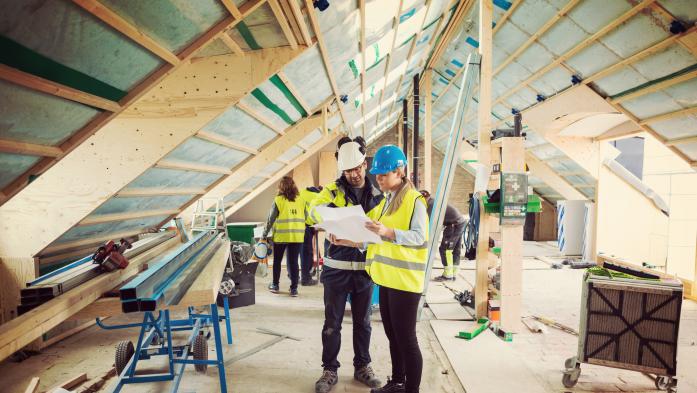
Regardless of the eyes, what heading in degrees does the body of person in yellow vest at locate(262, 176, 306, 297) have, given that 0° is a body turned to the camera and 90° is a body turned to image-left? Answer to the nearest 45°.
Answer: approximately 180°

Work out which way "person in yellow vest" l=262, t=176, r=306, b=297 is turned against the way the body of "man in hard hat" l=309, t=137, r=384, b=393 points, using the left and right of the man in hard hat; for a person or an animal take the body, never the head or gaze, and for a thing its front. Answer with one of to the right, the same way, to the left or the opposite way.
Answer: the opposite way

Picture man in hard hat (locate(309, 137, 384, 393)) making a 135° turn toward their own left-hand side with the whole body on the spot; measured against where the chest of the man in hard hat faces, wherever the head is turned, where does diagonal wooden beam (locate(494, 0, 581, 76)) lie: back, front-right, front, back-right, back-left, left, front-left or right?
front

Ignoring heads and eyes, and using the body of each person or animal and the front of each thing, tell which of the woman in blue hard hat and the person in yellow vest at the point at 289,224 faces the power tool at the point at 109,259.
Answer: the woman in blue hard hat

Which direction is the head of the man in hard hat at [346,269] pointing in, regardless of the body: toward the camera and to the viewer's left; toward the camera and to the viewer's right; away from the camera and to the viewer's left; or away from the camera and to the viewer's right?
toward the camera and to the viewer's right

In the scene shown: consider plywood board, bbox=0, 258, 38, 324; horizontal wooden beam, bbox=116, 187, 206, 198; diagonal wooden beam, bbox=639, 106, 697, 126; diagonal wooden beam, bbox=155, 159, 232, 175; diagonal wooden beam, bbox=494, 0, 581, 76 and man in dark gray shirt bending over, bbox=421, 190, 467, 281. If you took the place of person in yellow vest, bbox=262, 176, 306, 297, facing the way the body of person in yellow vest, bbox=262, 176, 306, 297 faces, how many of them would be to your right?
3

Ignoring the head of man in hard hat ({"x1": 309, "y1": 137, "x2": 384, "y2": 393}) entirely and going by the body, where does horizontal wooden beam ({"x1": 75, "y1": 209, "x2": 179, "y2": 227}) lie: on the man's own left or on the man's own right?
on the man's own right

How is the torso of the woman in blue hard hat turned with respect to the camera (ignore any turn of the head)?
to the viewer's left

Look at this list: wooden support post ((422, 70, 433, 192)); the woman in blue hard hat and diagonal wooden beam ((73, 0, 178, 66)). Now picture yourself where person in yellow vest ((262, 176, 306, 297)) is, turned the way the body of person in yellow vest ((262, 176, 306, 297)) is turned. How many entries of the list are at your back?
2

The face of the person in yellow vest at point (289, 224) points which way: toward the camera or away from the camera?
away from the camera

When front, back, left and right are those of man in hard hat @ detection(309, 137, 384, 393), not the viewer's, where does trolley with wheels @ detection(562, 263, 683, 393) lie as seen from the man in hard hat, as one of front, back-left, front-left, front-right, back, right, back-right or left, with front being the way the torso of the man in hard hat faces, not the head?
left

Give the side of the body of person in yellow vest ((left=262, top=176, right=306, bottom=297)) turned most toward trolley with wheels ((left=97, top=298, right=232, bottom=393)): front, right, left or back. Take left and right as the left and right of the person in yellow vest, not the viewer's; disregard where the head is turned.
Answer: back
